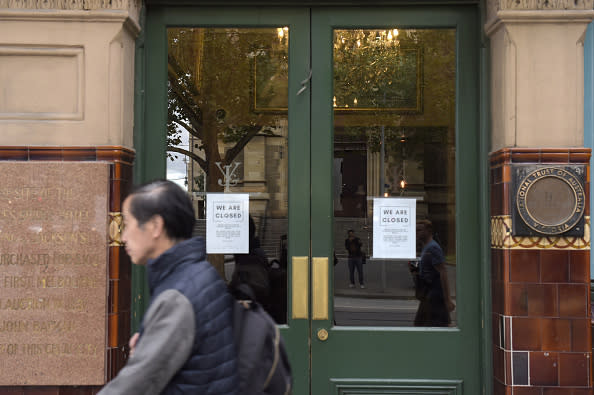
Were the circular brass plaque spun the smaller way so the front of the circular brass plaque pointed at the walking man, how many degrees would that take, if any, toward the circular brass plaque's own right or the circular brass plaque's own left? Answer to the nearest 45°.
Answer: approximately 45° to the circular brass plaque's own right

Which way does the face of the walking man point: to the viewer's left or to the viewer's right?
to the viewer's left

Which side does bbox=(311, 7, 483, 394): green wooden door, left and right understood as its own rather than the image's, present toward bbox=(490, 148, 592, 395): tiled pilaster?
left

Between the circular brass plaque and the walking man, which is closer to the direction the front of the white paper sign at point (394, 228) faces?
the walking man

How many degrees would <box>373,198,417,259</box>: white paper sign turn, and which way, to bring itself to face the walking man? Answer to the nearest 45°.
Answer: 0° — it already faces them

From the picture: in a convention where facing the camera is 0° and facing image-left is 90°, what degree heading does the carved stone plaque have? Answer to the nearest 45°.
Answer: approximately 0°

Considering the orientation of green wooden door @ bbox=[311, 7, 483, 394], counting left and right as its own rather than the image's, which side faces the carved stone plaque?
right

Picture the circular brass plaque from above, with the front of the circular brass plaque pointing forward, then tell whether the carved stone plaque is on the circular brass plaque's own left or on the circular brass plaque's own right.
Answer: on the circular brass plaque's own right

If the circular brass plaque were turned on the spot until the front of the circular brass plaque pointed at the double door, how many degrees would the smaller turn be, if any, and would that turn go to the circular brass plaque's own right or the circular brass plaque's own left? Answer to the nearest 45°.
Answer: approximately 90° to the circular brass plaque's own right
